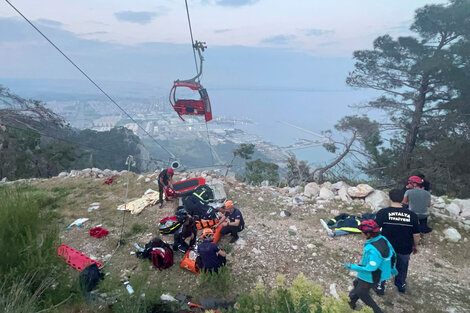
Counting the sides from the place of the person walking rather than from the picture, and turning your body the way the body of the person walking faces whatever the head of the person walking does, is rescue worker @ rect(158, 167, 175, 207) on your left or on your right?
on your left

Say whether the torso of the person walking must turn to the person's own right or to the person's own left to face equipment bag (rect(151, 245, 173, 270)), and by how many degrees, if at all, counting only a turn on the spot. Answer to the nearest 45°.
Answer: approximately 90° to the person's own left

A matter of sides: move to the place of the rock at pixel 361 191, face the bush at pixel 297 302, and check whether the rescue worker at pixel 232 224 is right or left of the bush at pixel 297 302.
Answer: right

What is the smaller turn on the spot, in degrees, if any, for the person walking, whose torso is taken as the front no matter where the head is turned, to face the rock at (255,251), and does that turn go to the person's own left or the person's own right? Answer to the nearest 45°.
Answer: approximately 90° to the person's own left

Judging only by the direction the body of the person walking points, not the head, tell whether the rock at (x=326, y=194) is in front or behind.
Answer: in front

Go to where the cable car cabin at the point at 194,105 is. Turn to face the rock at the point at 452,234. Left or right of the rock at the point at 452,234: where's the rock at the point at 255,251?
right

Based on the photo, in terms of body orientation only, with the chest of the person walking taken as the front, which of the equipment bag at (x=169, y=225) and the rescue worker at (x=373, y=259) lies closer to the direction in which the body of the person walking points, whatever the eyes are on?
the equipment bag
